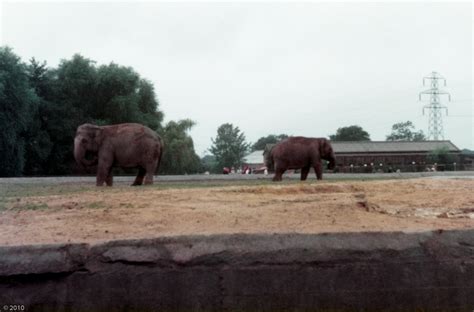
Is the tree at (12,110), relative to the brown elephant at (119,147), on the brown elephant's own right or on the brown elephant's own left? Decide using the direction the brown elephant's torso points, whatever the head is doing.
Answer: on the brown elephant's own right

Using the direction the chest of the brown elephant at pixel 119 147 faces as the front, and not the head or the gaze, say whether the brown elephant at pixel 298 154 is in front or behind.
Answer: behind

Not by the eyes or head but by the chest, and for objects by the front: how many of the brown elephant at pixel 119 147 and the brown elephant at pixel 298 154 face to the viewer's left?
1

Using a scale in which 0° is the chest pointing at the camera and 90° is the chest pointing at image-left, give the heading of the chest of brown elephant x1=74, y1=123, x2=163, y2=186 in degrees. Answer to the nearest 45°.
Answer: approximately 90°

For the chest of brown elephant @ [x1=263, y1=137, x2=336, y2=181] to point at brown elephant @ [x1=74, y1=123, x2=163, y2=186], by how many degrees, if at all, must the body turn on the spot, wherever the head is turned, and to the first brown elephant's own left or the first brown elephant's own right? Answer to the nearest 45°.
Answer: approximately 135° to the first brown elephant's own right

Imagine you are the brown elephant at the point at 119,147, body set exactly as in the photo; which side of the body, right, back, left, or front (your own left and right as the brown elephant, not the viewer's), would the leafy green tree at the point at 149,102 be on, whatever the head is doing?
right

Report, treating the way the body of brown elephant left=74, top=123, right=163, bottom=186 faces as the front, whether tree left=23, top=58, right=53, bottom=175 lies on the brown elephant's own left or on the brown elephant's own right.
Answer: on the brown elephant's own right

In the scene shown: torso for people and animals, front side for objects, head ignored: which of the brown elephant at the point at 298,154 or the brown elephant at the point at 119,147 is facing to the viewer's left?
the brown elephant at the point at 119,147

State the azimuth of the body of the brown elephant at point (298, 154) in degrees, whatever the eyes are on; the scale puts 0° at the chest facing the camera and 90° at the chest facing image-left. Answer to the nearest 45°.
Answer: approximately 270°

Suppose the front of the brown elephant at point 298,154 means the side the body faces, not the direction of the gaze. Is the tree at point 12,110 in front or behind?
behind
